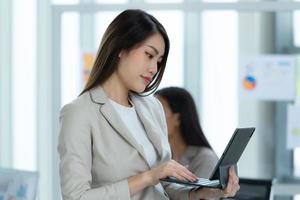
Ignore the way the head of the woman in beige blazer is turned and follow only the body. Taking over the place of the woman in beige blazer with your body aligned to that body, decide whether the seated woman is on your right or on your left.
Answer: on your left

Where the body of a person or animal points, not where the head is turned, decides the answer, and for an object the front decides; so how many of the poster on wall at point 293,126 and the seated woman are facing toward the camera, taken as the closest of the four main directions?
1

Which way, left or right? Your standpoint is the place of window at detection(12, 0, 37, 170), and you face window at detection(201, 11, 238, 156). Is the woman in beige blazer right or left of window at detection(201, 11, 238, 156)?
right

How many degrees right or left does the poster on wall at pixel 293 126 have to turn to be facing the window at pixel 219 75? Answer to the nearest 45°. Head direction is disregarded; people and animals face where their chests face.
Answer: approximately 90° to its right

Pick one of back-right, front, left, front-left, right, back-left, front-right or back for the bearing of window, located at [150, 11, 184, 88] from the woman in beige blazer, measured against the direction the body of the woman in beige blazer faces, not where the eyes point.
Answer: back-left

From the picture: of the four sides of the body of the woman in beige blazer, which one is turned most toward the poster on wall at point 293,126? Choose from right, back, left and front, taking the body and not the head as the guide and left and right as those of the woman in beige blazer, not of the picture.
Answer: left

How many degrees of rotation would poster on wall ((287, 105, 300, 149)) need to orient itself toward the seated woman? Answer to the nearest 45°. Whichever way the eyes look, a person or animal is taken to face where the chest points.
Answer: approximately 45° to its right

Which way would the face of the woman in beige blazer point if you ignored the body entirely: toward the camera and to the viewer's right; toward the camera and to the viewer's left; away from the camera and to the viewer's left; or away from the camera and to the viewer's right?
toward the camera and to the viewer's right
